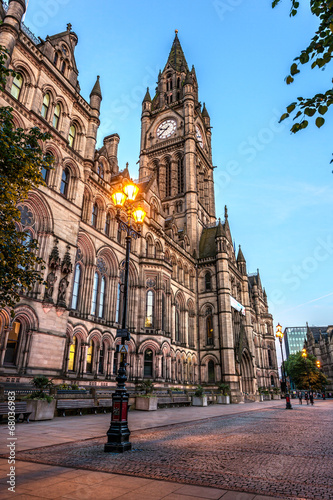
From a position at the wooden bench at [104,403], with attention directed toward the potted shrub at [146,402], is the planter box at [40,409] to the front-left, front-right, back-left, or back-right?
back-right

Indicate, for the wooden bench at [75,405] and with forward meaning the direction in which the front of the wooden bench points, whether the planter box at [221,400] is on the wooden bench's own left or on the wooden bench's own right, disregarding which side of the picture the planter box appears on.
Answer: on the wooden bench's own left

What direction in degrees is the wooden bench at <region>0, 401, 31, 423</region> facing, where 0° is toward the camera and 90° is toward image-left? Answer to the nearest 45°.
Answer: approximately 315°

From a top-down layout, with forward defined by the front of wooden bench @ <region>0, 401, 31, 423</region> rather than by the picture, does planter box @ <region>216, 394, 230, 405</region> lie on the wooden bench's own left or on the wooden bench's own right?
on the wooden bench's own left

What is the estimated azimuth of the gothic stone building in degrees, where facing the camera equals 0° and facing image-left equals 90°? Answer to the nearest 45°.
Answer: approximately 315°

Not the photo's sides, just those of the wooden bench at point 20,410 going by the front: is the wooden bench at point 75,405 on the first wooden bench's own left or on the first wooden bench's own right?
on the first wooden bench's own left

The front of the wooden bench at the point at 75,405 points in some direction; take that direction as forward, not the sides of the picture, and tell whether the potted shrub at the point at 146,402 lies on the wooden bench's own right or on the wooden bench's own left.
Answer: on the wooden bench's own left

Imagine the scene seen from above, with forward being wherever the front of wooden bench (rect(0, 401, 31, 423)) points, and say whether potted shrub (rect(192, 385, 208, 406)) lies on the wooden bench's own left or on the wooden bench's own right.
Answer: on the wooden bench's own left

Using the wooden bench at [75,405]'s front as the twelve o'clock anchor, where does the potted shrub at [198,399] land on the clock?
The potted shrub is roughly at 9 o'clock from the wooden bench.
